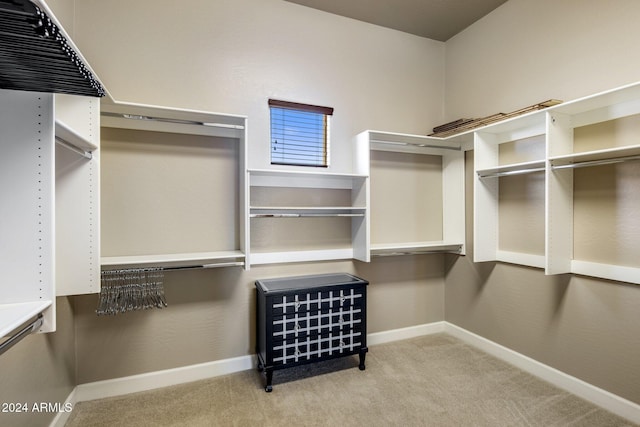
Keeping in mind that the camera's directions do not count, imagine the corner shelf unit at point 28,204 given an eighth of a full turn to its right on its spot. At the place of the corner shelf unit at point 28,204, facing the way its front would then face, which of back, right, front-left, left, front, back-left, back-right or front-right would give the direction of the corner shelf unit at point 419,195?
left

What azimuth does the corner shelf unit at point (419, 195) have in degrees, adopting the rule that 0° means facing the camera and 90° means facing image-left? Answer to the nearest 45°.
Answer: approximately 315°

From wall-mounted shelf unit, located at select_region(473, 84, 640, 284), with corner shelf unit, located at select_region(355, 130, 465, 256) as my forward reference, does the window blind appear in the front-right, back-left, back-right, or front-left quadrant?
front-left

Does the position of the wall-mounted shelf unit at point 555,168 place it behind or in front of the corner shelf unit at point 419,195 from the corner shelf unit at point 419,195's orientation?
in front

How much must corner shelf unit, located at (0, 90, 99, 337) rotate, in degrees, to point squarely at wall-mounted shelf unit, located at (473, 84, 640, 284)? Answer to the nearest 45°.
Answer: approximately 45° to its left

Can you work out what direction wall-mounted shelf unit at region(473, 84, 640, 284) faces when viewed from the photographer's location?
facing the viewer and to the left of the viewer

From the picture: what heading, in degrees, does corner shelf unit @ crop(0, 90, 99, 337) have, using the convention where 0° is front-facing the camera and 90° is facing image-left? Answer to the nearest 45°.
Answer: approximately 315°

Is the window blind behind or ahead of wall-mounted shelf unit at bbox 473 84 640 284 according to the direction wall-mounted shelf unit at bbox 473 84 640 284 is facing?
ahead

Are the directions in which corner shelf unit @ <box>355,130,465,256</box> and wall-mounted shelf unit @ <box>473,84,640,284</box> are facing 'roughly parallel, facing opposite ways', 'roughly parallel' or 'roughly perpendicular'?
roughly perpendicular

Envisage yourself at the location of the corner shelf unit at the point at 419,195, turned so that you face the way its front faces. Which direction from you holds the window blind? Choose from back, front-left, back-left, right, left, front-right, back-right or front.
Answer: right

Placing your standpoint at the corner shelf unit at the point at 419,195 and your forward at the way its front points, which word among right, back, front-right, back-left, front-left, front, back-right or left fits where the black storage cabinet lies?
right

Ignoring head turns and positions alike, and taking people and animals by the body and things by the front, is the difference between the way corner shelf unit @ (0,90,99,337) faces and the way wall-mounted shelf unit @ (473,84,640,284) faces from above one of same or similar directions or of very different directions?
very different directions
